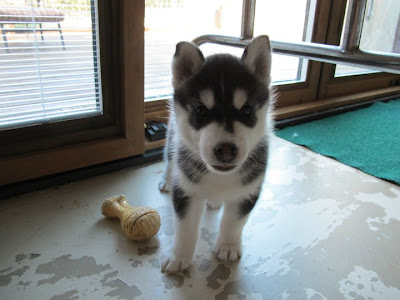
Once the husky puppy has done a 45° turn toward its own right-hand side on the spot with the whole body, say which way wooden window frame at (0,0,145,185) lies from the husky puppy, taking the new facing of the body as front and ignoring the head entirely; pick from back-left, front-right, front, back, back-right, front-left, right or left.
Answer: right

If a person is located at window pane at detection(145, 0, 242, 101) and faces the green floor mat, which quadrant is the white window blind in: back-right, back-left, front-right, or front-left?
back-right

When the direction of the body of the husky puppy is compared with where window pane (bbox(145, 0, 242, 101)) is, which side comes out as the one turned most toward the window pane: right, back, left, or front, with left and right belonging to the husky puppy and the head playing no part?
back

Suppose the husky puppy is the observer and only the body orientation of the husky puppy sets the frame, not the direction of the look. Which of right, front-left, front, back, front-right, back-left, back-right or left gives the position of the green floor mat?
back-left

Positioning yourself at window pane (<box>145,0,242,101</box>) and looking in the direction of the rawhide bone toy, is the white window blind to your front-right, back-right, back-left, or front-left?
front-right

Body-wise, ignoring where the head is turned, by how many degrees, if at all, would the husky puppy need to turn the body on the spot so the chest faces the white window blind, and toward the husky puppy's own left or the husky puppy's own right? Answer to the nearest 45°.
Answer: approximately 135° to the husky puppy's own right

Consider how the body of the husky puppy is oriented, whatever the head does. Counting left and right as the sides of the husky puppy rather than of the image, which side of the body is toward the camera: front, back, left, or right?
front

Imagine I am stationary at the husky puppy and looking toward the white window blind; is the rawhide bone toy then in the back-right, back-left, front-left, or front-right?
front-left
